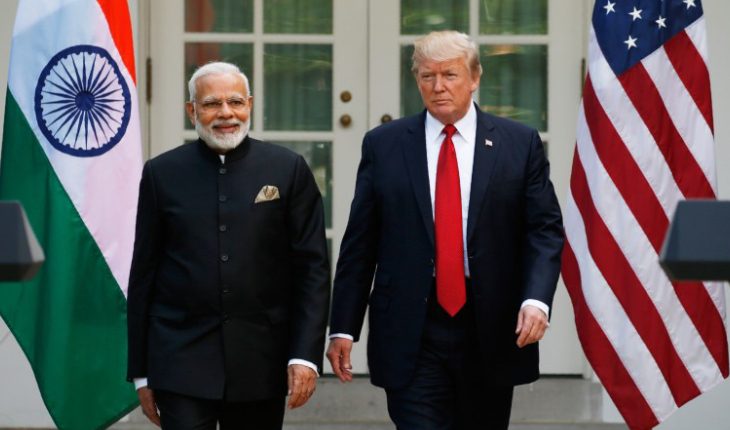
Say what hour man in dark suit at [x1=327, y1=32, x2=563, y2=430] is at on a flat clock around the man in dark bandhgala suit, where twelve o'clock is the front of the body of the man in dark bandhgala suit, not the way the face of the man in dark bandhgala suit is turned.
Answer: The man in dark suit is roughly at 9 o'clock from the man in dark bandhgala suit.

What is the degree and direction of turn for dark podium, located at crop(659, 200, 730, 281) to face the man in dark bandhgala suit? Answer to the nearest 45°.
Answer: approximately 135° to its right

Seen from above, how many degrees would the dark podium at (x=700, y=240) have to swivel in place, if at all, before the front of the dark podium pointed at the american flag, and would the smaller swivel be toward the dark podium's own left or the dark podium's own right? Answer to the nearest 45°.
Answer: approximately 180°

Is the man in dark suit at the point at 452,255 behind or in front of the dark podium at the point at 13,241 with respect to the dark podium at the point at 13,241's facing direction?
behind

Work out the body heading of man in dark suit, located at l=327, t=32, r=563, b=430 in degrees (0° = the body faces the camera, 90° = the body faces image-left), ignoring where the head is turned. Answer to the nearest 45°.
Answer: approximately 0°

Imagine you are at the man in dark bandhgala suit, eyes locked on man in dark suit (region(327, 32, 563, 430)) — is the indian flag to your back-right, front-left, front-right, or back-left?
back-left

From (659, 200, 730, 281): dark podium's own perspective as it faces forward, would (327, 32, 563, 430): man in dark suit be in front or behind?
behind

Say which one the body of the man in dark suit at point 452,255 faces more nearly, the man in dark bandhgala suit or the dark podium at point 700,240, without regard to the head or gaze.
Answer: the dark podium

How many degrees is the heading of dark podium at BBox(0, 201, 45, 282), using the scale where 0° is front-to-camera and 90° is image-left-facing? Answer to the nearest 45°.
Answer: approximately 0°

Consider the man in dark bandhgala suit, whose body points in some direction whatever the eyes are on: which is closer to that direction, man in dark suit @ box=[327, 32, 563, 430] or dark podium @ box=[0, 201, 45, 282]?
the dark podium
